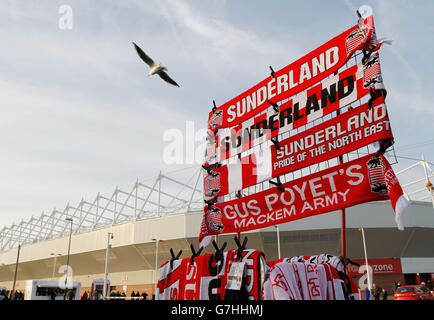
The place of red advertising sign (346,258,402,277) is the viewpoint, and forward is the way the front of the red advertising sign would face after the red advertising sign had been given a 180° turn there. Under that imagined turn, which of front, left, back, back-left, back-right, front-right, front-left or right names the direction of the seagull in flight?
back

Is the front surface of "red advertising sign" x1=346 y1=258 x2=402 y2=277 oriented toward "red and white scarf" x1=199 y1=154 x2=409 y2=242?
yes

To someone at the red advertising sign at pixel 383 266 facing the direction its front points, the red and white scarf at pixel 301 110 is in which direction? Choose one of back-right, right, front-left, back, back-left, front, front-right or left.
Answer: front

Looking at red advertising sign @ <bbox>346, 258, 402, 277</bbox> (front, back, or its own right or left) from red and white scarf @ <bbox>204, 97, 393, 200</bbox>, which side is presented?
front

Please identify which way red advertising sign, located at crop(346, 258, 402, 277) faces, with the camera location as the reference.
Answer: facing the viewer

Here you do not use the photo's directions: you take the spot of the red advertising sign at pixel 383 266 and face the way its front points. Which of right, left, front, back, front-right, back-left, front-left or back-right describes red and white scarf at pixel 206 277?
front

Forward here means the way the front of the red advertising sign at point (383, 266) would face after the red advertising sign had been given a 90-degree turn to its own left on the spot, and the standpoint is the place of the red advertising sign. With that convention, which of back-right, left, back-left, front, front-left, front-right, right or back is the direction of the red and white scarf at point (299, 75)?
right

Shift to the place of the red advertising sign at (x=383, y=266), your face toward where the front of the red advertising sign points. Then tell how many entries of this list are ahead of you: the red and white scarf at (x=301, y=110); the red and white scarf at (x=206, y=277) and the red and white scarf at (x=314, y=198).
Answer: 3
